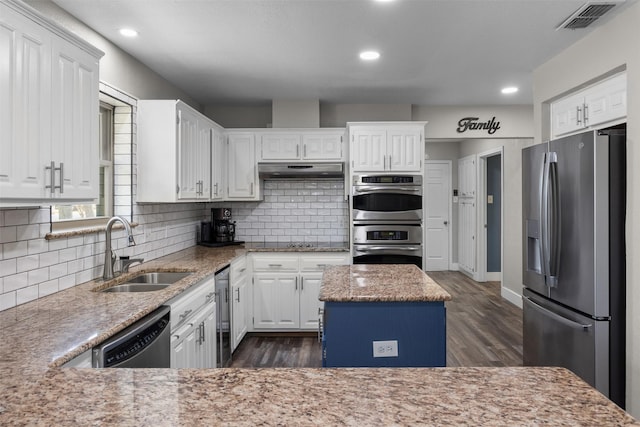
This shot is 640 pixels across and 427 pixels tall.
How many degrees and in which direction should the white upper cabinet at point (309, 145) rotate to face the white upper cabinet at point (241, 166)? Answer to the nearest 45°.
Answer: approximately 90° to its right

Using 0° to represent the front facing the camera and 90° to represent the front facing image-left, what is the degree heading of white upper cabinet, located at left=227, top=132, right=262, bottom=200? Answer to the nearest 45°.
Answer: approximately 0°

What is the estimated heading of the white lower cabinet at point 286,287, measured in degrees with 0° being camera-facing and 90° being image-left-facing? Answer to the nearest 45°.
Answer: approximately 0°

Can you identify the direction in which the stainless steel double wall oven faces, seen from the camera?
facing the viewer

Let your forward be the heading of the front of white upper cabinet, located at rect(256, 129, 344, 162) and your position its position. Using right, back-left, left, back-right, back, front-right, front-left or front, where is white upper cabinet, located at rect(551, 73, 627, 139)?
front-left

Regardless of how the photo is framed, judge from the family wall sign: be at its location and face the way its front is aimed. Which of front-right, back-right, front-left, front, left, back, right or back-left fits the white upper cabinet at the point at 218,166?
front-right

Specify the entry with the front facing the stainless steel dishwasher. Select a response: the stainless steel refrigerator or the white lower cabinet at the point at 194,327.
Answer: the stainless steel refrigerator

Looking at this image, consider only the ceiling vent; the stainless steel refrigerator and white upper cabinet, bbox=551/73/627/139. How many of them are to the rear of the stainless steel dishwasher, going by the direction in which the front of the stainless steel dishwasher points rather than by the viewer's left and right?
0

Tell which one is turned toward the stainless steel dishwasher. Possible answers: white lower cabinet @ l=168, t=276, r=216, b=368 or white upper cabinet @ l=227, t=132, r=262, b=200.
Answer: the white upper cabinet

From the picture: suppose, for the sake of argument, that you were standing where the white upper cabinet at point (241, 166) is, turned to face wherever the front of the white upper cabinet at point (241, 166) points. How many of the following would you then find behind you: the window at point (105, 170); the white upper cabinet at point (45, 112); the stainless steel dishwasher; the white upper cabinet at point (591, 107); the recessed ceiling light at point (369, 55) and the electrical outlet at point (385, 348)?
0

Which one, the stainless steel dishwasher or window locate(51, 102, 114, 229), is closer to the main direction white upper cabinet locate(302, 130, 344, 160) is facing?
the stainless steel dishwasher

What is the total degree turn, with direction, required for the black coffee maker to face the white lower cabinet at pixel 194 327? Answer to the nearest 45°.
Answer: approximately 45° to its right

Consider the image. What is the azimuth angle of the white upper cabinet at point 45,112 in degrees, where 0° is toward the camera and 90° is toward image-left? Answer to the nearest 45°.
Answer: approximately 315°

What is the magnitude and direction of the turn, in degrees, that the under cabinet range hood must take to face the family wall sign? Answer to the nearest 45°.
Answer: approximately 90° to its left

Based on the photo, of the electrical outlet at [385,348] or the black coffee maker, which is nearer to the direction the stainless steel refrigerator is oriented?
the electrical outlet

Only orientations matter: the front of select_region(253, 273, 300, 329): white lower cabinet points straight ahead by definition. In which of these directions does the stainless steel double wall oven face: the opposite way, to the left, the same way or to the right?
the same way

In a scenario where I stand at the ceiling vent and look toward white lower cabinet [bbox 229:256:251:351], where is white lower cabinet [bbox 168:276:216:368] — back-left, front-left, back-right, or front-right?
front-left

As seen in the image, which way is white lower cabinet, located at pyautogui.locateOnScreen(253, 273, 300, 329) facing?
toward the camera

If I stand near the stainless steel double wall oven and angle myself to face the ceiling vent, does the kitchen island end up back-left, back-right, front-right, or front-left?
front-right

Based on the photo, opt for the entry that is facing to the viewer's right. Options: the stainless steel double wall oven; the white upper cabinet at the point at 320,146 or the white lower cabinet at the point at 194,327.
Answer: the white lower cabinet

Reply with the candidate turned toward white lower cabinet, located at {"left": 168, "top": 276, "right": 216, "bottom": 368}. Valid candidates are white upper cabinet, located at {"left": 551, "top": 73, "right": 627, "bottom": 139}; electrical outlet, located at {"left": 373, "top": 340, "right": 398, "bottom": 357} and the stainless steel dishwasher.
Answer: the white upper cabinet
